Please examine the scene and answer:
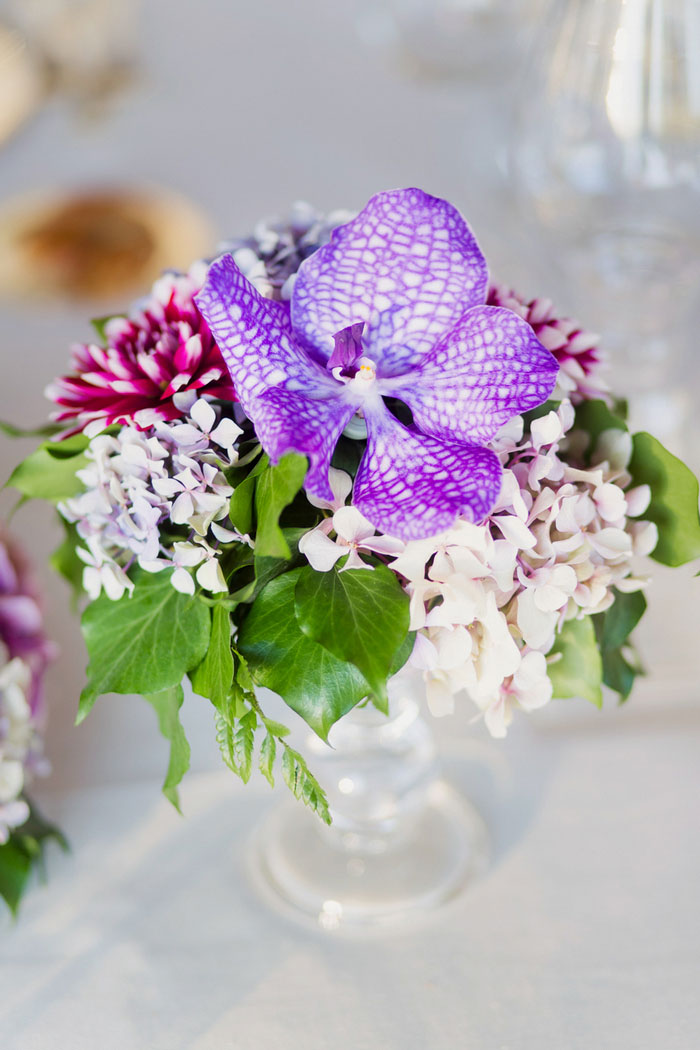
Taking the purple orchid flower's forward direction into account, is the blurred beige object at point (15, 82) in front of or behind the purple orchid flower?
behind

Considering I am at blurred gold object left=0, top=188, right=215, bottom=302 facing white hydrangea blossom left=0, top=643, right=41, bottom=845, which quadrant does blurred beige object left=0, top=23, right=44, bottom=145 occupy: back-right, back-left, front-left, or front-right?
back-right

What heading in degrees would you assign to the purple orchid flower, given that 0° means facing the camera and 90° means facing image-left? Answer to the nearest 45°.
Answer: approximately 0°
